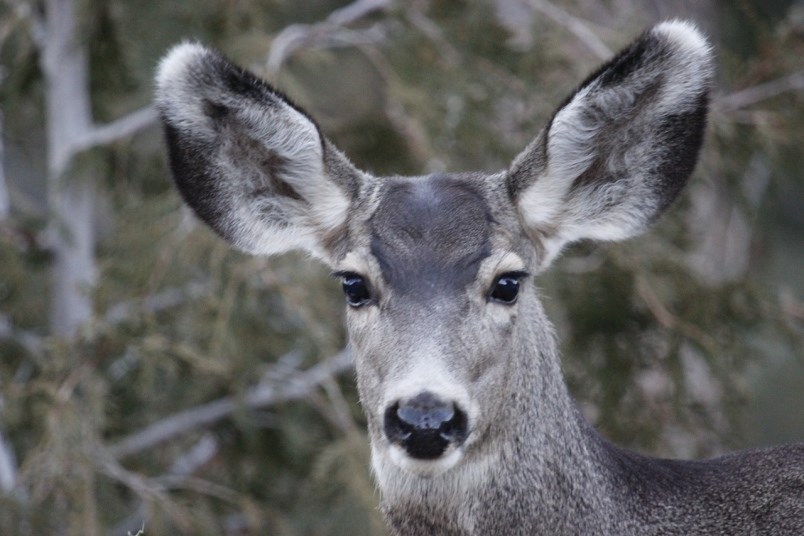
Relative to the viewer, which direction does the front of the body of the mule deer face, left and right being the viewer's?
facing the viewer and to the left of the viewer

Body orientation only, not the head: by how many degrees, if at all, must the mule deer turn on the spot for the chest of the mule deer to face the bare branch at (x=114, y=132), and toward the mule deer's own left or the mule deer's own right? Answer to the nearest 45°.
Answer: approximately 90° to the mule deer's own right

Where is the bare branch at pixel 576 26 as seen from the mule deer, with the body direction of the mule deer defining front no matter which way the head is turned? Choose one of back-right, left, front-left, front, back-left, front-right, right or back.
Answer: back-right

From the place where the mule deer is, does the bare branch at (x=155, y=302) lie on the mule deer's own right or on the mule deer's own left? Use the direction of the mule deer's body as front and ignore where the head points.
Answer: on the mule deer's own right

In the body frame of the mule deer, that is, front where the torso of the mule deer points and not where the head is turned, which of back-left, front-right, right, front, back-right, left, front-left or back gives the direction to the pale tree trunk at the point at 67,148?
right

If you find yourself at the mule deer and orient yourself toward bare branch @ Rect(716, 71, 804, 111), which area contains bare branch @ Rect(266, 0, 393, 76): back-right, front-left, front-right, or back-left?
front-left
